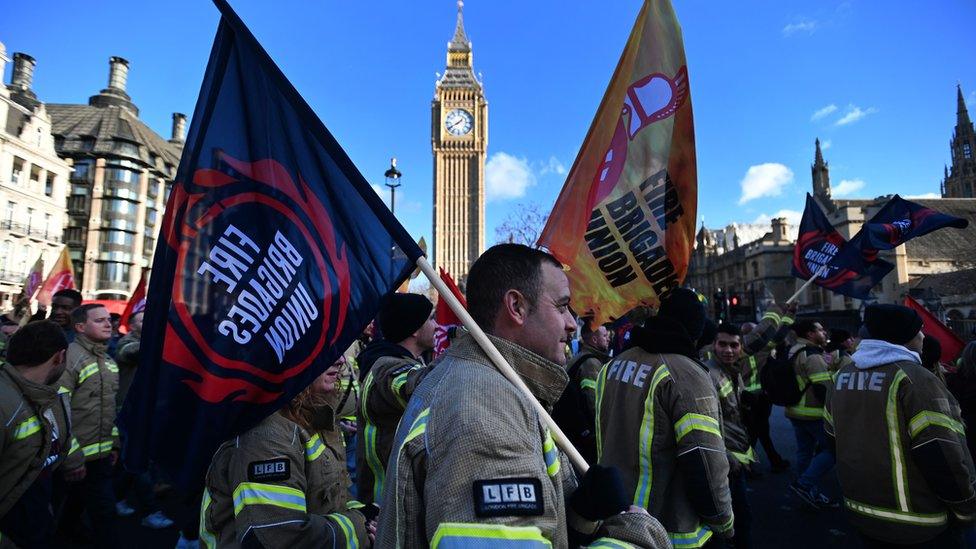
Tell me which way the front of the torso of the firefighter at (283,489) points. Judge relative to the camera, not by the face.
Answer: to the viewer's right

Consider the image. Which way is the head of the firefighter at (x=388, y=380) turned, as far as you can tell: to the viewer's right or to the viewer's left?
to the viewer's right

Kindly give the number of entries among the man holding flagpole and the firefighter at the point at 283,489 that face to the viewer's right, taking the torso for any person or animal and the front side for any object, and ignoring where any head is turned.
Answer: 2

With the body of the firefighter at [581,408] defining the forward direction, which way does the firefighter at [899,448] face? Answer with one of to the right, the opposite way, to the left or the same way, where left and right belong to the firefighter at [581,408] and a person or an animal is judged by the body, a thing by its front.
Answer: the same way

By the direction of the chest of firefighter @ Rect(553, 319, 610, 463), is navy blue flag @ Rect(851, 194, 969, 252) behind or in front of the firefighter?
in front

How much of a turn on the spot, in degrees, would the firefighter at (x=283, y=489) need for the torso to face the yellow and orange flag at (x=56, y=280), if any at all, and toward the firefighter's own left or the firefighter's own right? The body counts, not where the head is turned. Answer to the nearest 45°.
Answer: approximately 135° to the firefighter's own left

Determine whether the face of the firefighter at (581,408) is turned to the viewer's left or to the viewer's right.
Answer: to the viewer's right

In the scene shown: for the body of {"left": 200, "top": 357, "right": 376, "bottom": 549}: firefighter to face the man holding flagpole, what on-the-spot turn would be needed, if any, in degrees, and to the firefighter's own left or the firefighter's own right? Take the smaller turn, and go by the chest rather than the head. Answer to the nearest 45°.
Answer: approximately 45° to the firefighter's own right

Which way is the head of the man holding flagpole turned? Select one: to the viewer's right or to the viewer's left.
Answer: to the viewer's right

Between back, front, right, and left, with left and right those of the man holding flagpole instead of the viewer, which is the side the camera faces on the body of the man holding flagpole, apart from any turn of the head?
right

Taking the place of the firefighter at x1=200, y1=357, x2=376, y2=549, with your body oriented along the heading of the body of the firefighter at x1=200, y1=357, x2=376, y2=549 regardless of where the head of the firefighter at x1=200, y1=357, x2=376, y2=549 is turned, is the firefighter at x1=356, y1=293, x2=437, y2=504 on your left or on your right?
on your left
